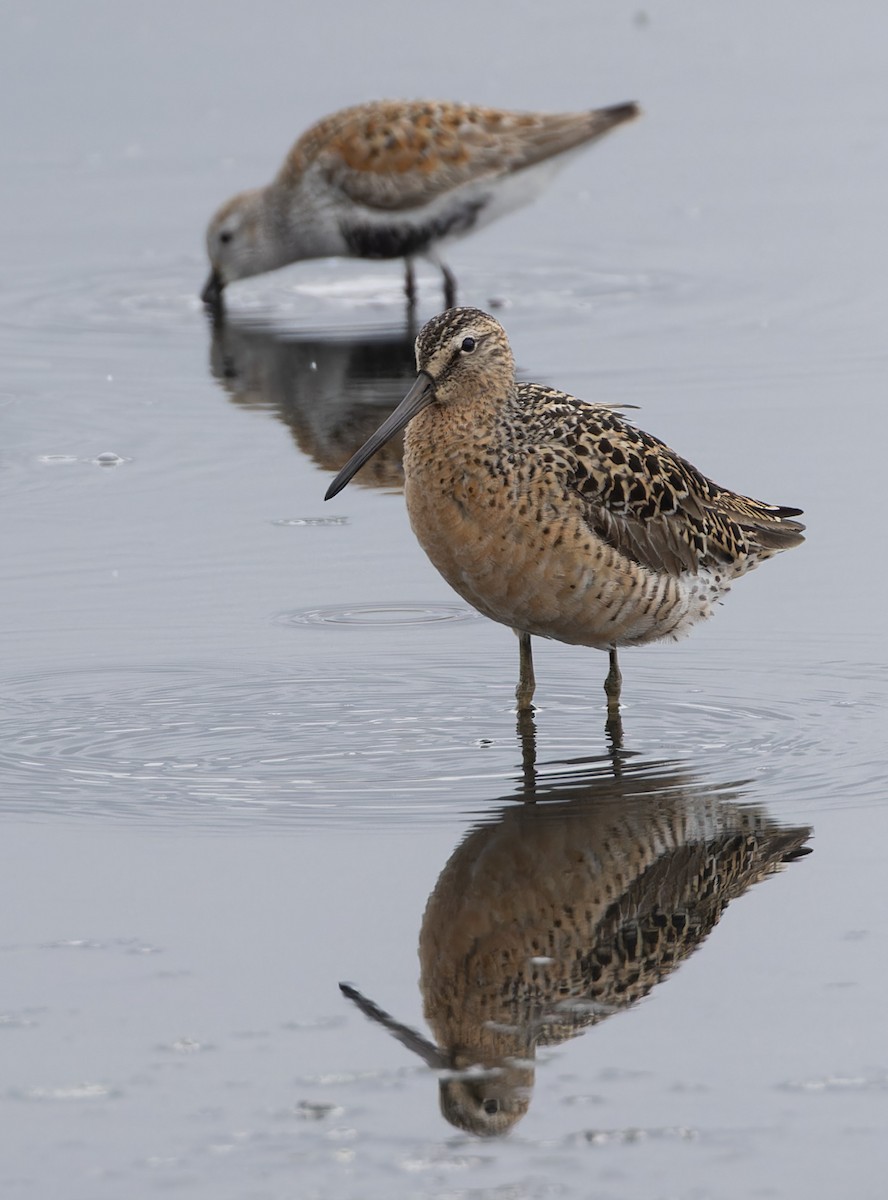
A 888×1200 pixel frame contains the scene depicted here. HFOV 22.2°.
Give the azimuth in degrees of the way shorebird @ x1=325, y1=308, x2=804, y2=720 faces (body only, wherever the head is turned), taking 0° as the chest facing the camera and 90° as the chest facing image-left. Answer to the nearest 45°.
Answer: approximately 45°

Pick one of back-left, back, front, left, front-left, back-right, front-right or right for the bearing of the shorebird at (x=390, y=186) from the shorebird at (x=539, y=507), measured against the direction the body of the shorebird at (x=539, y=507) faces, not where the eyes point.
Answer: back-right

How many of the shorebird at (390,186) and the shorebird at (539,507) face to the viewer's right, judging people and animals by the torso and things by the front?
0

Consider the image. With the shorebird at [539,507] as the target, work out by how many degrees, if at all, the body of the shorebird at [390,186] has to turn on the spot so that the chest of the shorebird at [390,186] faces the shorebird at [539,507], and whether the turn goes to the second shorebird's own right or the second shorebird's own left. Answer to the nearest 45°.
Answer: approximately 90° to the second shorebird's own left

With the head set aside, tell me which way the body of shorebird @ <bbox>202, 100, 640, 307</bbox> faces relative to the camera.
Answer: to the viewer's left
